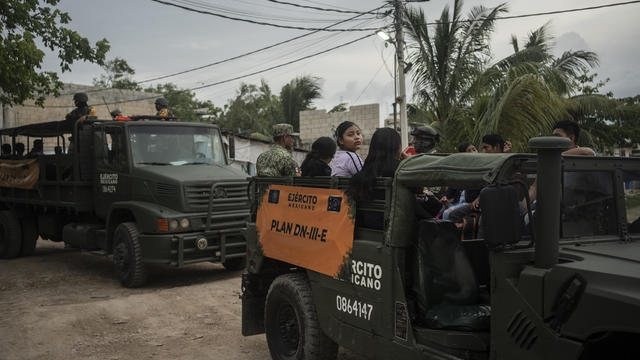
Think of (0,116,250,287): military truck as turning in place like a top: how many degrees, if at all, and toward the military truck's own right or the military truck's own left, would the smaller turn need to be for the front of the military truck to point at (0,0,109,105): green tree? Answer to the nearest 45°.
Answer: approximately 180°

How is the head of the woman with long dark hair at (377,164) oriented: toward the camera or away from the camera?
away from the camera

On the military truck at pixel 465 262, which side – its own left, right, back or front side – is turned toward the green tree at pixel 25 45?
back

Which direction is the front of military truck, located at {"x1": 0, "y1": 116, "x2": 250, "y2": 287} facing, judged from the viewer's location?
facing the viewer and to the right of the viewer

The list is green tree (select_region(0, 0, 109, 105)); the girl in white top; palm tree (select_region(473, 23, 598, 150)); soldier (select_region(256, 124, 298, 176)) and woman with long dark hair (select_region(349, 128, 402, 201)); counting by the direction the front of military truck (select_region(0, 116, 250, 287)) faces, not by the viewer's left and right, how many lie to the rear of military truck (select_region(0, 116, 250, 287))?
1

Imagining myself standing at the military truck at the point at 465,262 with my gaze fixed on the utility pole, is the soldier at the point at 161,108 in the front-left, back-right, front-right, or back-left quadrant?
front-left

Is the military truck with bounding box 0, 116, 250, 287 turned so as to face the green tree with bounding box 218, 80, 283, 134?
no

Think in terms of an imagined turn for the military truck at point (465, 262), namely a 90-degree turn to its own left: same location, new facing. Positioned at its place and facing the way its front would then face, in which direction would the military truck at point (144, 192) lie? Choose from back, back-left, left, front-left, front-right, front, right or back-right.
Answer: left

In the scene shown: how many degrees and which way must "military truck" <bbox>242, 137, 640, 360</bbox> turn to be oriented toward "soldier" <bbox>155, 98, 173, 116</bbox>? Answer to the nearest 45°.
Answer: approximately 180°

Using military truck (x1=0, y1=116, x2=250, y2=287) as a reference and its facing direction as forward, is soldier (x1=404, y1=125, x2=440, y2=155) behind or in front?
in front

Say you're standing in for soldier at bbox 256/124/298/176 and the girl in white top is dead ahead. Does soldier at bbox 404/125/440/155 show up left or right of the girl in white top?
left

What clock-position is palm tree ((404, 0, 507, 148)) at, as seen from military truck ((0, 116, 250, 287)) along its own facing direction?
The palm tree is roughly at 10 o'clock from the military truck.

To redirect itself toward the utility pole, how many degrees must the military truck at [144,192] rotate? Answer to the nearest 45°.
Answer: approximately 90° to its left
